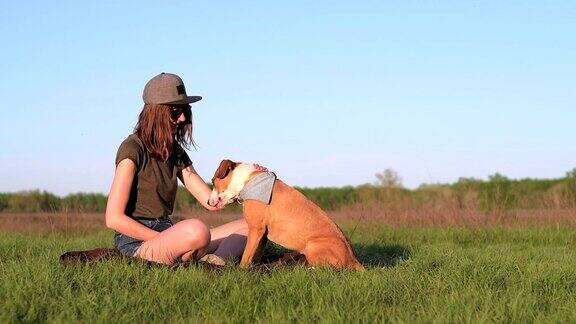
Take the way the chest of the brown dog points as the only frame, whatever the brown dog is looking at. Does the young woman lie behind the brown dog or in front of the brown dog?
in front

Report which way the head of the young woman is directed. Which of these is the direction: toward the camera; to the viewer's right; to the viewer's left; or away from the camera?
to the viewer's right

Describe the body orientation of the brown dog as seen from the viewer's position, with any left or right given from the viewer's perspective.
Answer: facing to the left of the viewer
